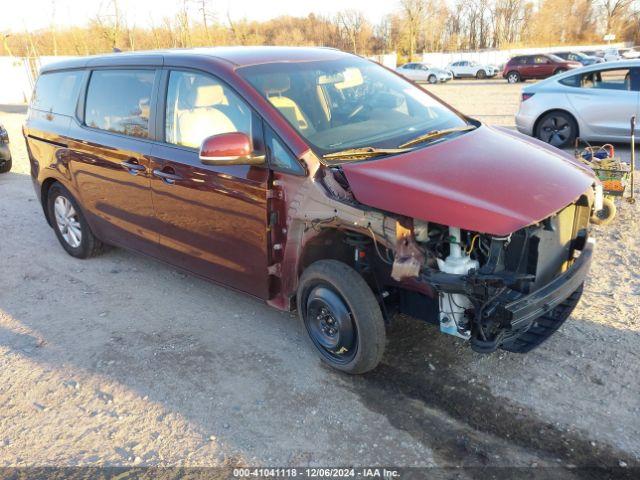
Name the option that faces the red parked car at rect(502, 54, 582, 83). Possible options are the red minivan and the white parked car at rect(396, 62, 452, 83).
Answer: the white parked car

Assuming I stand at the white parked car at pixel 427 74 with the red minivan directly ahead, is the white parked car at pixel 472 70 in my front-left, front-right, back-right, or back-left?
back-left

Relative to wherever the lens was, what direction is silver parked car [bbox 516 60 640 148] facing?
facing to the right of the viewer

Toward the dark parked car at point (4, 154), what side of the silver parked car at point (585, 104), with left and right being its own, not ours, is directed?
back

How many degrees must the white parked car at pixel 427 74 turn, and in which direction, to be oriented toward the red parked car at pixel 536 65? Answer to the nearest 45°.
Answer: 0° — it already faces it

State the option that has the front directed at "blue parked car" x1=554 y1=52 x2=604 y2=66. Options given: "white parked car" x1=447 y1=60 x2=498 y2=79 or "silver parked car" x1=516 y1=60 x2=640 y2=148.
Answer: the white parked car

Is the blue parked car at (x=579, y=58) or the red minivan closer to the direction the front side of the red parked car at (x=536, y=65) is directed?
the blue parked car

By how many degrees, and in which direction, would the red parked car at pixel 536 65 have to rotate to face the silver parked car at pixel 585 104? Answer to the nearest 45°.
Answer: approximately 90° to its right
